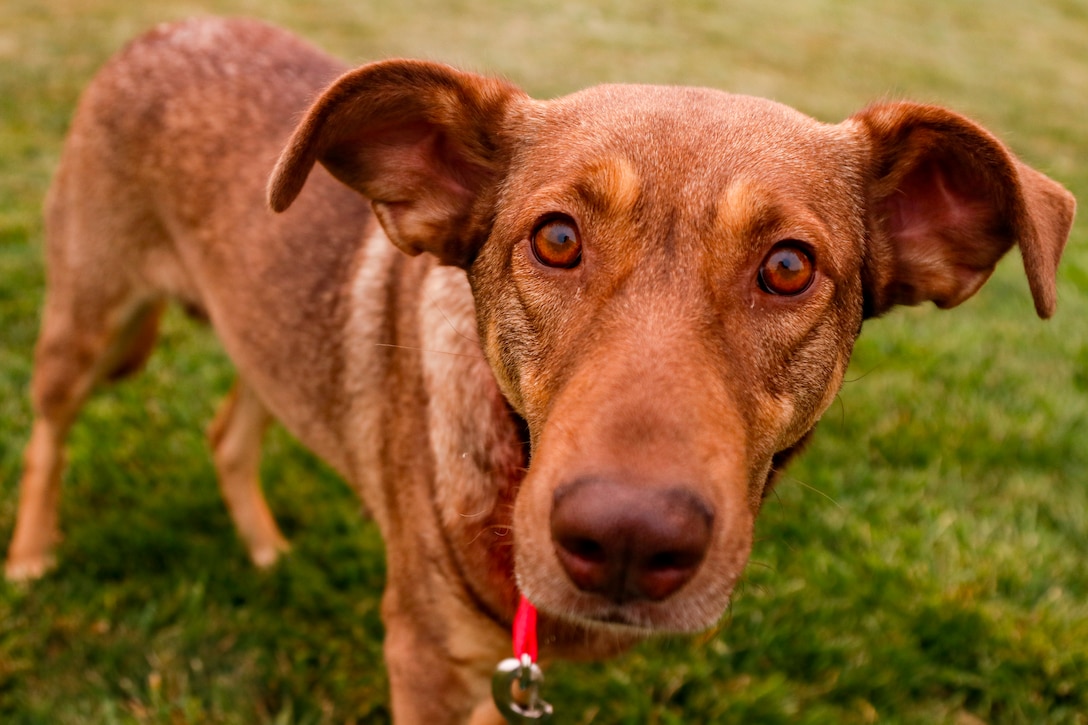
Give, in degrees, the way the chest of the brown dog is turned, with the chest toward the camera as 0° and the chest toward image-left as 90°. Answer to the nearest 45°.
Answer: approximately 315°
